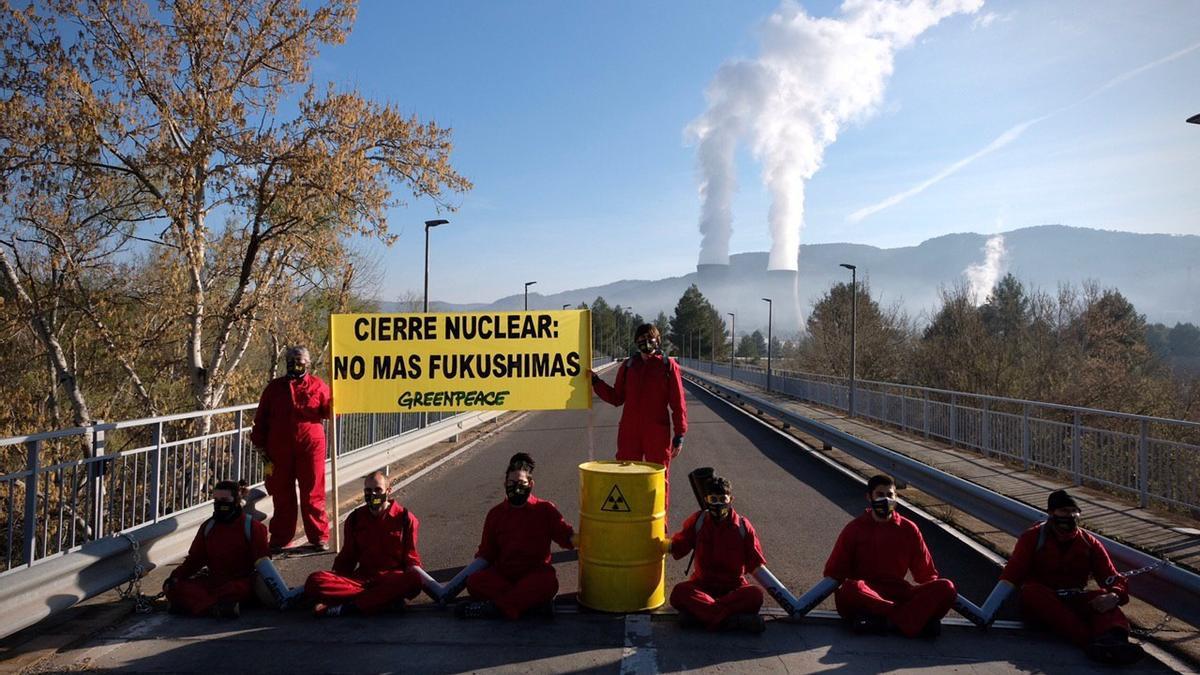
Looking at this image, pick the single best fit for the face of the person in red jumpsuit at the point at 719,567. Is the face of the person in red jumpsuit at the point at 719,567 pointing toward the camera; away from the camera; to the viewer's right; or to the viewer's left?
toward the camera

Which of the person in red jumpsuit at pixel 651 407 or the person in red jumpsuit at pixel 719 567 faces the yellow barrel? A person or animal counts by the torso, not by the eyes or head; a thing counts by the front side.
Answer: the person in red jumpsuit at pixel 651 407

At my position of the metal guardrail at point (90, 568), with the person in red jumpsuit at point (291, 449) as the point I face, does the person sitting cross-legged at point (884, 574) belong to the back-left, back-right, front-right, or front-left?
front-right

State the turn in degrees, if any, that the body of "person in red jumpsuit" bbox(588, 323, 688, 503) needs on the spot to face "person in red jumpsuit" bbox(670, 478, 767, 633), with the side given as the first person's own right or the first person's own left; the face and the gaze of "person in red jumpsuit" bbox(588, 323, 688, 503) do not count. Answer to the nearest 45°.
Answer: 0° — they already face them

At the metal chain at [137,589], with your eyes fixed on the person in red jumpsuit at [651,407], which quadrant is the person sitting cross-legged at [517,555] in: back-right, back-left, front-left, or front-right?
front-right

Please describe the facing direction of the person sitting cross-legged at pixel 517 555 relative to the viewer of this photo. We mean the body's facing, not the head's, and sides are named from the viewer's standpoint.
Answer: facing the viewer

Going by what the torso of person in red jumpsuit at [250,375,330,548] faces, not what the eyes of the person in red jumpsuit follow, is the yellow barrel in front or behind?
in front

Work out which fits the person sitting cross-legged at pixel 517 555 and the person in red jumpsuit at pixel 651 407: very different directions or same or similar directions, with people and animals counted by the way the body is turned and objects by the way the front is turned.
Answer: same or similar directions

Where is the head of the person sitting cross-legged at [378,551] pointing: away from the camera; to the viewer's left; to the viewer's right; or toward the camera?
toward the camera

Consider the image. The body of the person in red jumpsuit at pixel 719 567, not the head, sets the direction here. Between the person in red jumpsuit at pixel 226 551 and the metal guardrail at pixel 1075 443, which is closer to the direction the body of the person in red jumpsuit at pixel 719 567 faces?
the person in red jumpsuit

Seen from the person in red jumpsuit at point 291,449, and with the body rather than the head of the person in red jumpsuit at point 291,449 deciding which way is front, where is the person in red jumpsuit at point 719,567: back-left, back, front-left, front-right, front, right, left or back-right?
front-left

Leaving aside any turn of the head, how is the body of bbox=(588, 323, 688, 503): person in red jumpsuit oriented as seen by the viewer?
toward the camera

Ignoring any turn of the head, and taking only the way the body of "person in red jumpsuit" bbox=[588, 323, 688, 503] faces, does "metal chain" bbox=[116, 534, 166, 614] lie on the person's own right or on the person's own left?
on the person's own right

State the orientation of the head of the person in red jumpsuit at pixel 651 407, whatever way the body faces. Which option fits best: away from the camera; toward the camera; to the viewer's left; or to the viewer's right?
toward the camera

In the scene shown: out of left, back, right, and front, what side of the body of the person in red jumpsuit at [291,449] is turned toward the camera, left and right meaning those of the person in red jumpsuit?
front

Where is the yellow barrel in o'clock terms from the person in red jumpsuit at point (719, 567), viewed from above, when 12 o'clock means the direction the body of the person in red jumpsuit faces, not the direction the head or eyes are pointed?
The yellow barrel is roughly at 3 o'clock from the person in red jumpsuit.
